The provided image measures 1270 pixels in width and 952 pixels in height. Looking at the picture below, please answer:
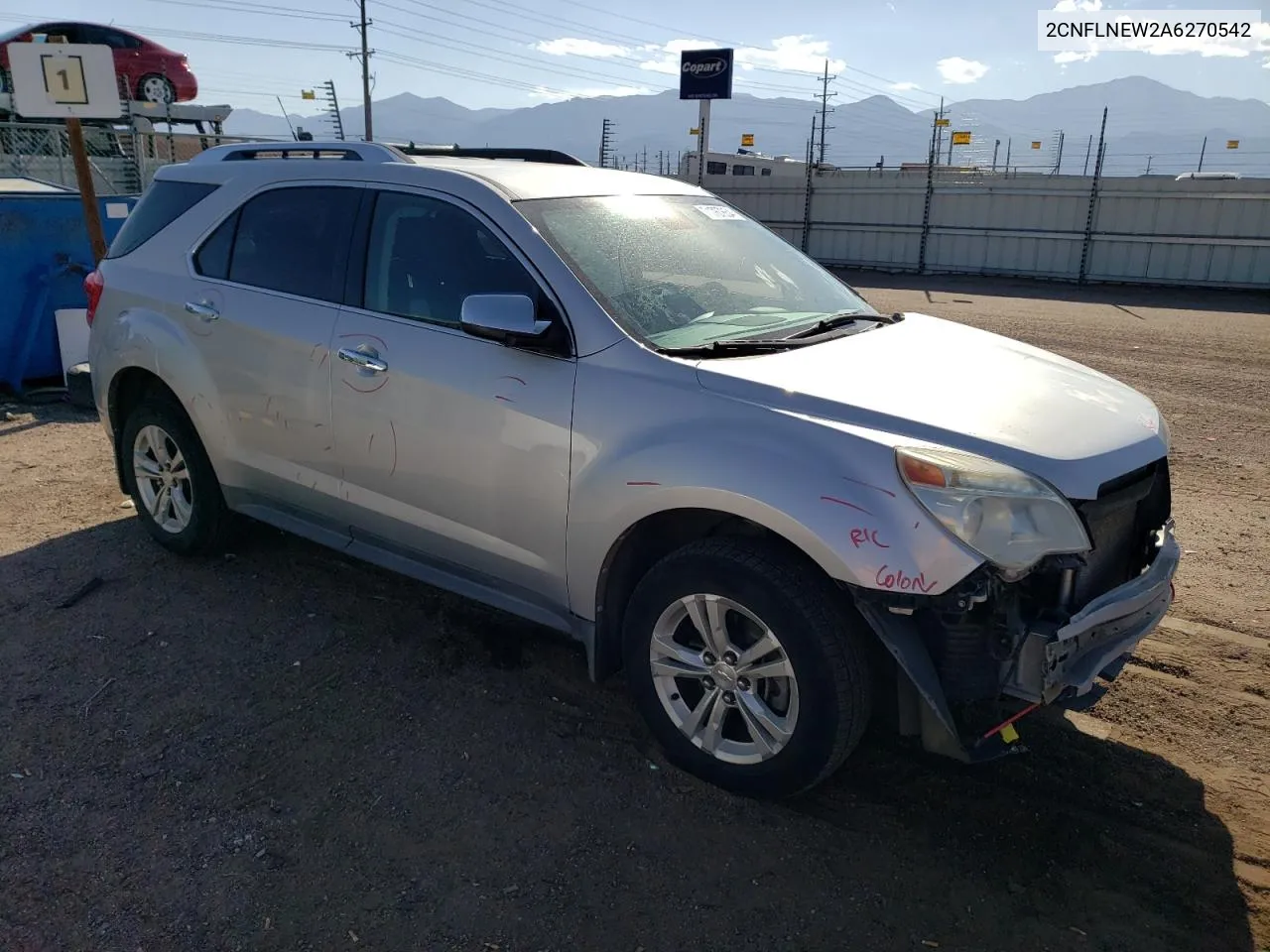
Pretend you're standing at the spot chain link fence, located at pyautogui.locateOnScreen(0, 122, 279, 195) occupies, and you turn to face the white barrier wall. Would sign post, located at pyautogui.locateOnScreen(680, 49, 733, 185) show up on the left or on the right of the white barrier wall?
left

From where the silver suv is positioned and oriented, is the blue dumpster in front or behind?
behind

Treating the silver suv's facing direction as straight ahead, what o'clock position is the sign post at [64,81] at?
The sign post is roughly at 6 o'clock from the silver suv.

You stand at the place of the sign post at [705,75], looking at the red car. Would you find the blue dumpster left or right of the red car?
left

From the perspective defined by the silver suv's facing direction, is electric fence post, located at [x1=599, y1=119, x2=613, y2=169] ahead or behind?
behind

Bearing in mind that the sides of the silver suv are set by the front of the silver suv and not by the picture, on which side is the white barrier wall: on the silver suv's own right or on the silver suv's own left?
on the silver suv's own left

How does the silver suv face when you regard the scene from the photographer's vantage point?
facing the viewer and to the right of the viewer

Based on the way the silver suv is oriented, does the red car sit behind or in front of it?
behind

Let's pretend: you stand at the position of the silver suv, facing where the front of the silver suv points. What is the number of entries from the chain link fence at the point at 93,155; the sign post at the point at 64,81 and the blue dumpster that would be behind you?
3

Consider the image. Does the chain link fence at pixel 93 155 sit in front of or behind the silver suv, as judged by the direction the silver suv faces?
behind

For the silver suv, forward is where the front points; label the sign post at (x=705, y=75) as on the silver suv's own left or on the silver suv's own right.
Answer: on the silver suv's own left

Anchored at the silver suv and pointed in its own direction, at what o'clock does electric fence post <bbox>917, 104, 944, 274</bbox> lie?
The electric fence post is roughly at 8 o'clock from the silver suv.
